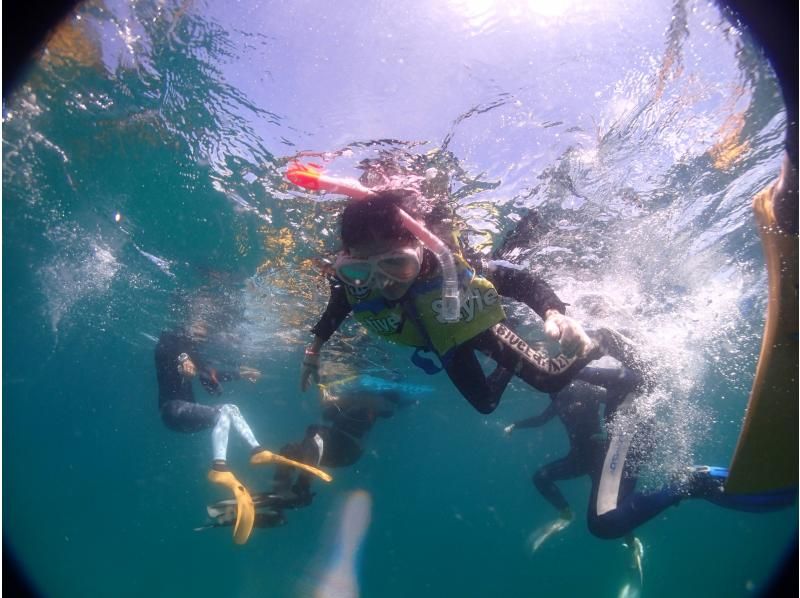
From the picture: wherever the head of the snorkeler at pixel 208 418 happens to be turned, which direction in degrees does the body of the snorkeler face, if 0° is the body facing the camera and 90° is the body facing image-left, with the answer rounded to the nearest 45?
approximately 270°

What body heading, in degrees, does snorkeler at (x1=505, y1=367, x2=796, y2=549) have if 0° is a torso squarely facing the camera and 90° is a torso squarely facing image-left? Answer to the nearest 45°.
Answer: approximately 90°

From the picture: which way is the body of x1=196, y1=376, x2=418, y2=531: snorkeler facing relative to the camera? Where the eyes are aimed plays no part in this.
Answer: to the viewer's right
